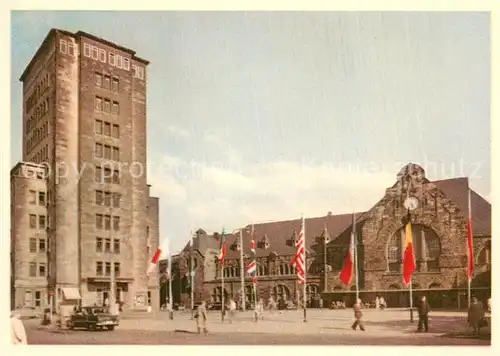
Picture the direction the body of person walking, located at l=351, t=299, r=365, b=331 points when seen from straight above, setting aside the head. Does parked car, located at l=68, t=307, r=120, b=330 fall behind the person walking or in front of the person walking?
in front

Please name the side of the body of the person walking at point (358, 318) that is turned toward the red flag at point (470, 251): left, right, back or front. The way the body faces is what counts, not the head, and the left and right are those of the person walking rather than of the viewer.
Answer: back

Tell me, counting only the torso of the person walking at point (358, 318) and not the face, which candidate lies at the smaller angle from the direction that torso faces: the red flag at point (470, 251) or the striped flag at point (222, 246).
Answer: the striped flag

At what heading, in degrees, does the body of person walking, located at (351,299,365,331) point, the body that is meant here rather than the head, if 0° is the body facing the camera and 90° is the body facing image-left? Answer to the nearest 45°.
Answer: approximately 90°
